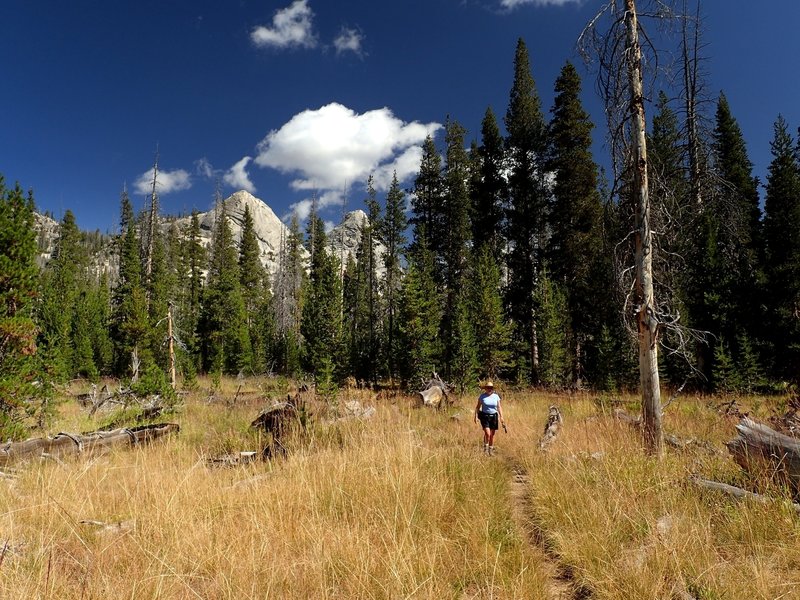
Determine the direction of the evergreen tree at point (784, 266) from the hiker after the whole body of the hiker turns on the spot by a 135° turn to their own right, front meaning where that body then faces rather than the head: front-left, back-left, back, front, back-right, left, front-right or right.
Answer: right

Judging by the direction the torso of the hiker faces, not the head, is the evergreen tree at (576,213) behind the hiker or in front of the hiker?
behind

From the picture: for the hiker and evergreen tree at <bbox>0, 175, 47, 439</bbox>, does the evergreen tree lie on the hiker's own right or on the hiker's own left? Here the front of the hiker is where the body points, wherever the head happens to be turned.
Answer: on the hiker's own right

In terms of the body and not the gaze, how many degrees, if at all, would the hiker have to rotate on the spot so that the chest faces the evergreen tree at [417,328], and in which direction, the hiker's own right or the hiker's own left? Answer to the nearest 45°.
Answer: approximately 180°

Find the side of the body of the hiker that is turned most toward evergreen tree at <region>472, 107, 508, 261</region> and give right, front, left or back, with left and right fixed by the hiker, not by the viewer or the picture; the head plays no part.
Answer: back

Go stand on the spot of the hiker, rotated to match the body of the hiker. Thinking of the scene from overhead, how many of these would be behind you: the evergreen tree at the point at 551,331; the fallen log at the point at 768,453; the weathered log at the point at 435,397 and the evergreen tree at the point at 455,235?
3

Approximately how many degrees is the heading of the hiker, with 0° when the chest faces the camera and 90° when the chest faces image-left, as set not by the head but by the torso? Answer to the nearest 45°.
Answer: approximately 0°

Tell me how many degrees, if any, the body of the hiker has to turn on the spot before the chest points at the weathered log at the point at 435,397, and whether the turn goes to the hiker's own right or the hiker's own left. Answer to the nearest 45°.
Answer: approximately 180°

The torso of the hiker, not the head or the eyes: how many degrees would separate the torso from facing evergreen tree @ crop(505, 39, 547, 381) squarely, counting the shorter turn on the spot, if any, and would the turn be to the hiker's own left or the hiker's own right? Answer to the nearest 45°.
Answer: approximately 180°

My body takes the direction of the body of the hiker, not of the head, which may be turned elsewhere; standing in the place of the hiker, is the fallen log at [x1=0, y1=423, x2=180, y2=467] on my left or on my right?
on my right
